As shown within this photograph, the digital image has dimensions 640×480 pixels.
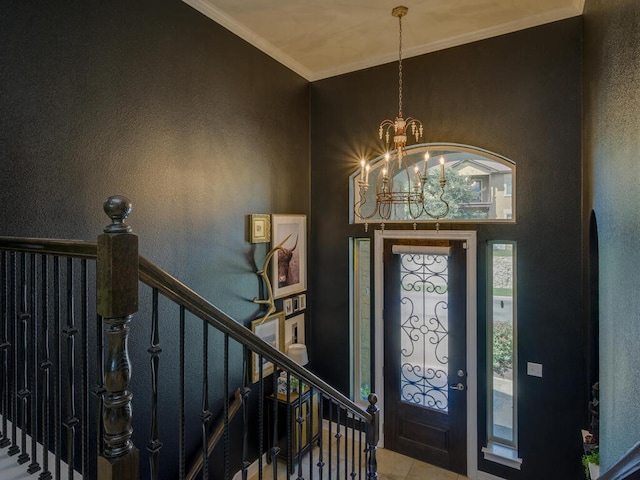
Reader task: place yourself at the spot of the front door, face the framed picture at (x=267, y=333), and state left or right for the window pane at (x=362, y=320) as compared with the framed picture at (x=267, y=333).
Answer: right

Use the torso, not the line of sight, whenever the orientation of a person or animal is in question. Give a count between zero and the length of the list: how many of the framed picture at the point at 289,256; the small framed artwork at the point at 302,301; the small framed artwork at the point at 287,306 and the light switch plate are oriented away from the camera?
0

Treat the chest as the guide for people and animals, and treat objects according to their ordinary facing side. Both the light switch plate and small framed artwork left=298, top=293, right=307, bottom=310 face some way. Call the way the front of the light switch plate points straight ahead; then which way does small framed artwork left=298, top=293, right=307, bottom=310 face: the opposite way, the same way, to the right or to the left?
to the left

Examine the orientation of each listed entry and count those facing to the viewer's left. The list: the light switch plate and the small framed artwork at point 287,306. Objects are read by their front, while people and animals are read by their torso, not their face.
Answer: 0

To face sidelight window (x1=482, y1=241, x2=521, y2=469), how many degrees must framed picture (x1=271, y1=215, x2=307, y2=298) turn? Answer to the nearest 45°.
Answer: approximately 45° to its left

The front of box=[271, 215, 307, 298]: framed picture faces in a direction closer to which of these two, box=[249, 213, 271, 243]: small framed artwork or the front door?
the front door

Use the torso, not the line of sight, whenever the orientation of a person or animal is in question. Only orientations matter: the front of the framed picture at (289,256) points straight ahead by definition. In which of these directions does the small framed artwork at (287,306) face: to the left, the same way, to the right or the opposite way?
the same way

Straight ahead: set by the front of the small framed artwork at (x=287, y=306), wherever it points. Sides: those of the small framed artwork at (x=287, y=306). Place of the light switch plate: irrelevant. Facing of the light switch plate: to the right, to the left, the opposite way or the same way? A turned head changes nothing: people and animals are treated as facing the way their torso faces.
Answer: to the right

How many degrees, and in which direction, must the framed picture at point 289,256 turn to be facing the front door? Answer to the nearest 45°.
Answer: approximately 45° to its left

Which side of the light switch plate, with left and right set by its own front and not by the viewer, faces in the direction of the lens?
front

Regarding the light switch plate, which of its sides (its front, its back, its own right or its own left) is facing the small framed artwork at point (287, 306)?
right

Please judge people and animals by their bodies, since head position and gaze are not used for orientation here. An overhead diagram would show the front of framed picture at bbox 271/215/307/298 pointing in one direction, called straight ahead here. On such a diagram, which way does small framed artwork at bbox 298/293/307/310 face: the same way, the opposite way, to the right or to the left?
the same way

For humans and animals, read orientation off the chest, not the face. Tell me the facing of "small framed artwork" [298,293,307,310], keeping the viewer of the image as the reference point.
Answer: facing the viewer and to the right of the viewer

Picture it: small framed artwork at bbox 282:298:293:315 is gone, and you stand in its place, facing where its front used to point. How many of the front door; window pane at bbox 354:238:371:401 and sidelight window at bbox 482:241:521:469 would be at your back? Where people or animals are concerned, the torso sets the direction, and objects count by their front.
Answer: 0

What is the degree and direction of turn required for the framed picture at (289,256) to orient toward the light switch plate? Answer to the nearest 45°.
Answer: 0° — it already faces it
